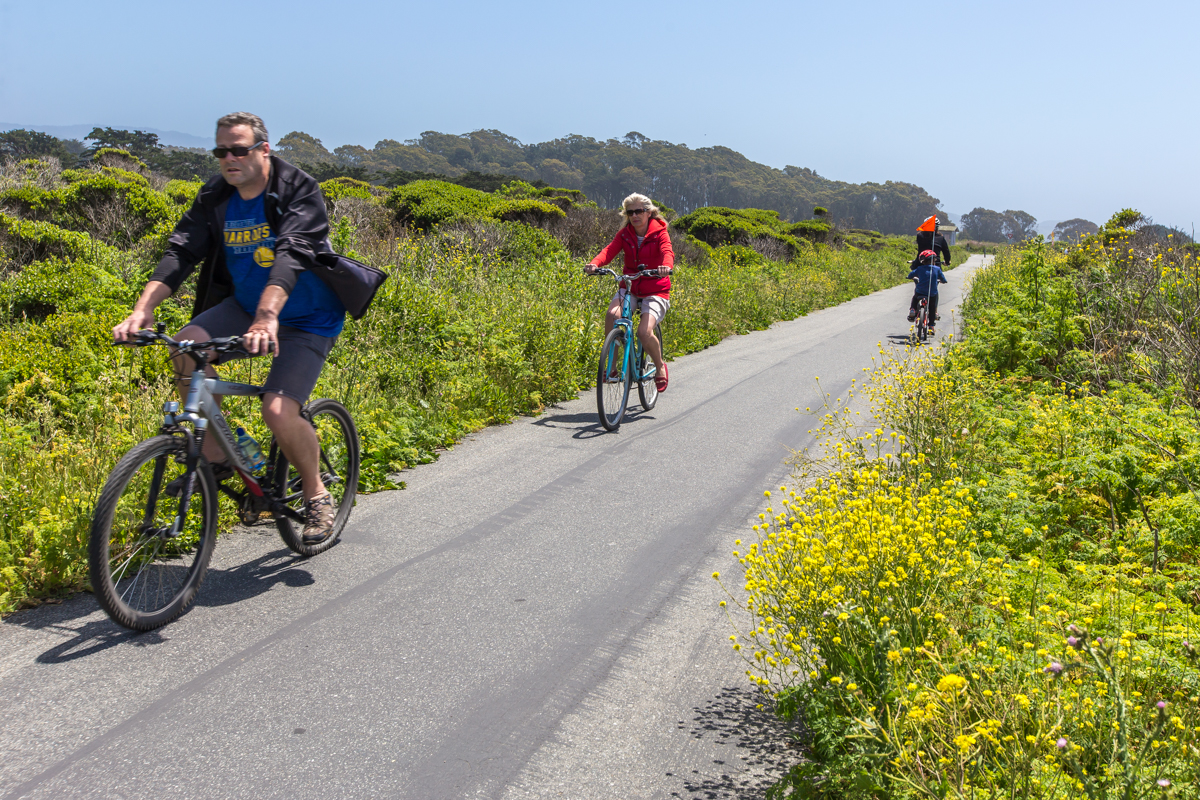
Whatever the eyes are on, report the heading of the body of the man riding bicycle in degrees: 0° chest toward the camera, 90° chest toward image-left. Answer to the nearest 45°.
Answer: approximately 45°

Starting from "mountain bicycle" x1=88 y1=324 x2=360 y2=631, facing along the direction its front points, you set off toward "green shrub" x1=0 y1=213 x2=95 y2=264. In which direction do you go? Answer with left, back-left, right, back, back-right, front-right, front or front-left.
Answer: back-right

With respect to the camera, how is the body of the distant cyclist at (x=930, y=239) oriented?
away from the camera

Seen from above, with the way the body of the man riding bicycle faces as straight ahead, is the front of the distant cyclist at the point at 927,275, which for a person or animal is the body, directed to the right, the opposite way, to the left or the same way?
the opposite way

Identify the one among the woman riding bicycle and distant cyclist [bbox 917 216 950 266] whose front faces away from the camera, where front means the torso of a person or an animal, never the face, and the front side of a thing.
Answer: the distant cyclist

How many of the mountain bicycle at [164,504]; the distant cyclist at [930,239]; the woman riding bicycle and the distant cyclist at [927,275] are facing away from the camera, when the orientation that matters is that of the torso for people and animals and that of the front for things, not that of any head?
2

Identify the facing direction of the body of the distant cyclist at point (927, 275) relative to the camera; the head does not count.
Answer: away from the camera

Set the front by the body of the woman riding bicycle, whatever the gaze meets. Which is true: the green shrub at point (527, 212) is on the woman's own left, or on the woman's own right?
on the woman's own right

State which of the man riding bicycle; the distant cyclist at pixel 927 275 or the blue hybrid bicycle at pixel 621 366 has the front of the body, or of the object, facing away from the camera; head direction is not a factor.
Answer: the distant cyclist

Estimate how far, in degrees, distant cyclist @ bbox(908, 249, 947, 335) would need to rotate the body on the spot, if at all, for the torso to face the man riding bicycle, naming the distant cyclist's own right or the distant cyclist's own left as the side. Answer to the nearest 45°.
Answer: approximately 180°

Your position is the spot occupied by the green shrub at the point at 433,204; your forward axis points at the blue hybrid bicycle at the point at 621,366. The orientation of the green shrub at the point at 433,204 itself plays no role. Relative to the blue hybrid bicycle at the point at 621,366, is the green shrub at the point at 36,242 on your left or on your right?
right

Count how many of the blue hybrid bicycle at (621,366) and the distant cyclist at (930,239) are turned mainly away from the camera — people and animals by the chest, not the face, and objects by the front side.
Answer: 1

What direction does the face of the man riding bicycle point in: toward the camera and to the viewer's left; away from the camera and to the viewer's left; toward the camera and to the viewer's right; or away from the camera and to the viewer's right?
toward the camera and to the viewer's left

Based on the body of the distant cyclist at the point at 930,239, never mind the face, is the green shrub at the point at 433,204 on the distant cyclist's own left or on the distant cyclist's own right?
on the distant cyclist's own left

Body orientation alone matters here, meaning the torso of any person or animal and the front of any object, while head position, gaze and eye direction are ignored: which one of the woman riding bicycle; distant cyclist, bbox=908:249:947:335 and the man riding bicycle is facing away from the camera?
the distant cyclist
